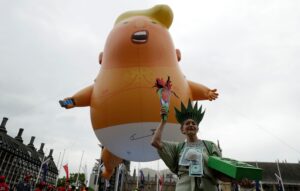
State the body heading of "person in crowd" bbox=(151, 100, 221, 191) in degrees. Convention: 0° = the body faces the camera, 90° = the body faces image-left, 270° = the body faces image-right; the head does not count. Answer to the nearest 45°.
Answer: approximately 0°

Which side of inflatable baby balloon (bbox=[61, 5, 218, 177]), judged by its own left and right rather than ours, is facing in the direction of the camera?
front

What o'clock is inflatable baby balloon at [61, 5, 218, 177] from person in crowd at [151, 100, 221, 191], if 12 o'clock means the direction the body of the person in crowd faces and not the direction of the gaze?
The inflatable baby balloon is roughly at 5 o'clock from the person in crowd.

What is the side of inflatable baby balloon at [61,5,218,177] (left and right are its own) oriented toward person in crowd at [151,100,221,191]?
front

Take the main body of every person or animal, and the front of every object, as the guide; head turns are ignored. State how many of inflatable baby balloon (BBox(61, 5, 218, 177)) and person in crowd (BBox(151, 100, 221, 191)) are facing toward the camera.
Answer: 2
